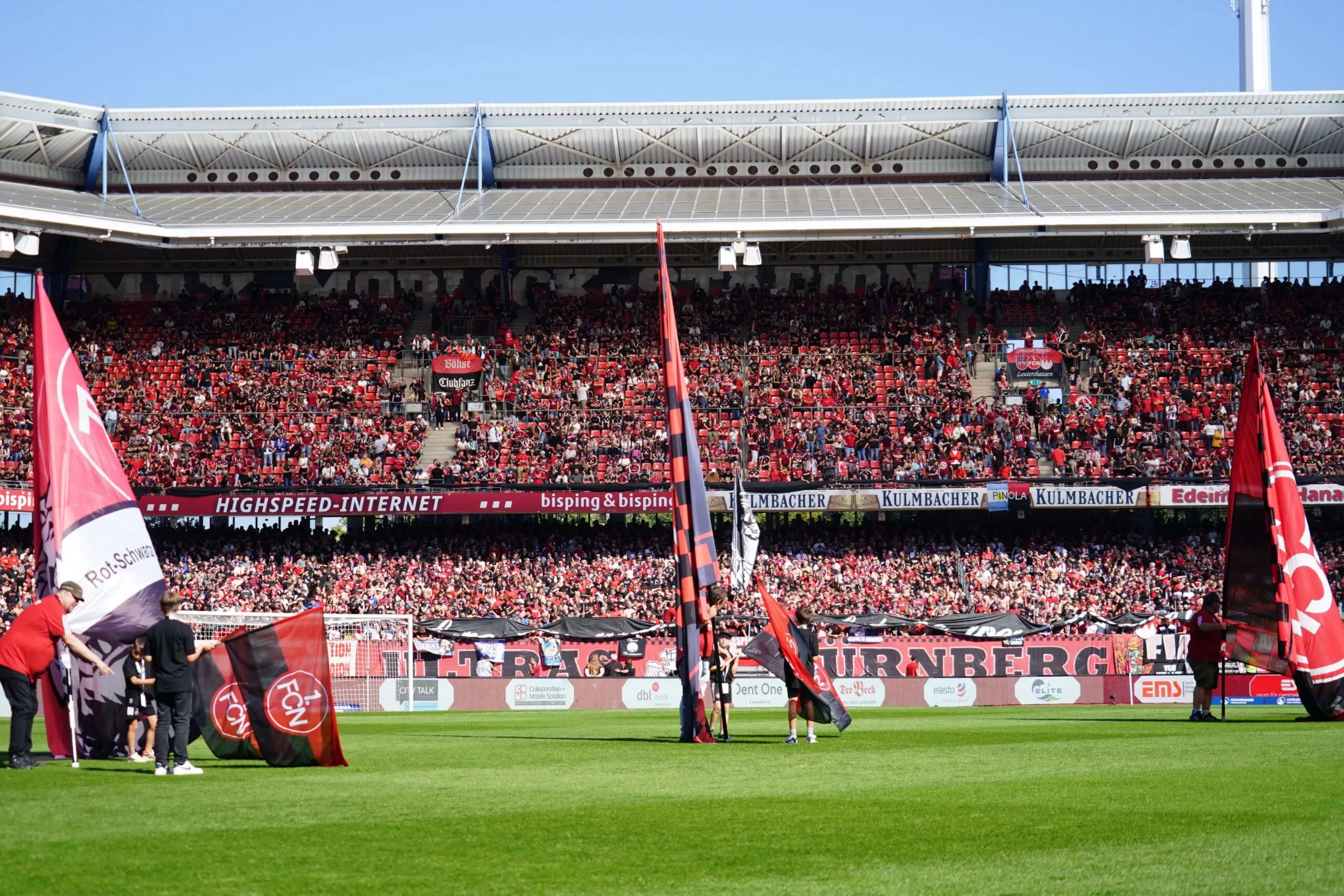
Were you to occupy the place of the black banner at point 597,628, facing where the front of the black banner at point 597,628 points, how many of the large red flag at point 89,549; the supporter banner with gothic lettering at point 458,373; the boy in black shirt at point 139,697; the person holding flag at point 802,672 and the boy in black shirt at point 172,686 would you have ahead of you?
4

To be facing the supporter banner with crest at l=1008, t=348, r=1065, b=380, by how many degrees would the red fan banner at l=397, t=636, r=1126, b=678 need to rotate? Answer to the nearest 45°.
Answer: approximately 135° to its left

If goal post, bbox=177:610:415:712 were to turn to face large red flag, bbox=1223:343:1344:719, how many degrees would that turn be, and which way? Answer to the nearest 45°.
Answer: approximately 45° to its left

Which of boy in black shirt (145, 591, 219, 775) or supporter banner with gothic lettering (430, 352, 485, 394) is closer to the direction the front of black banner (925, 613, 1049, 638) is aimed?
the boy in black shirt

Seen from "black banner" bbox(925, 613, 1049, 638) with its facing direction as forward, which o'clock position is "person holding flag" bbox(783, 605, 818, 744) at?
The person holding flag is roughly at 12 o'clock from the black banner.

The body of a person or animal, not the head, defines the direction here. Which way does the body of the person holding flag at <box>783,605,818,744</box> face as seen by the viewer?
away from the camera

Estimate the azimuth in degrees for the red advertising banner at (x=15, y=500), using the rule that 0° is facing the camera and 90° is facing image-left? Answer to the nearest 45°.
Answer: approximately 0°

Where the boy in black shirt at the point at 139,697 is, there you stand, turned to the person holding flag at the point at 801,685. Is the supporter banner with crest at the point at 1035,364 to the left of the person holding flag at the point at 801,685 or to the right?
left
